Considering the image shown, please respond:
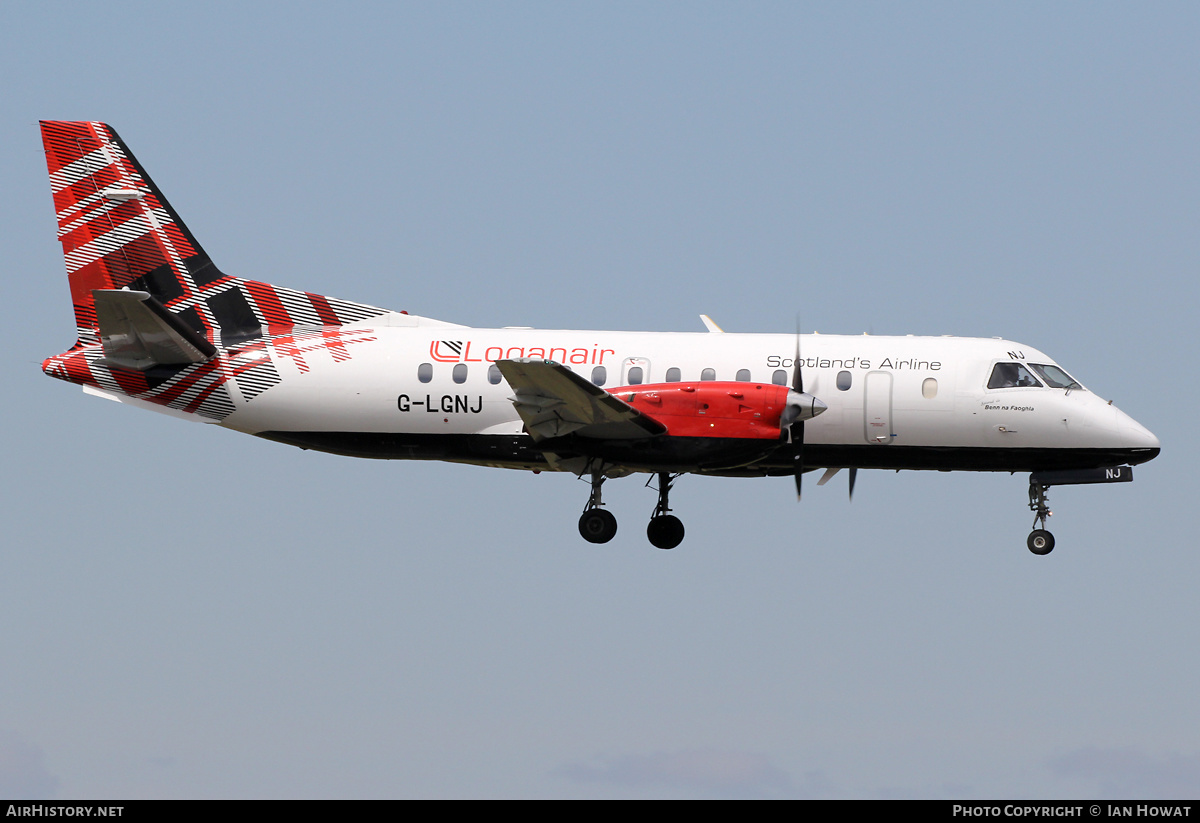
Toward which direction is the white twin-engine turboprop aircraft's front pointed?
to the viewer's right
